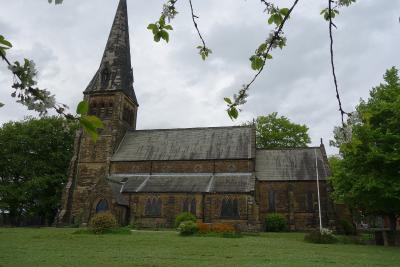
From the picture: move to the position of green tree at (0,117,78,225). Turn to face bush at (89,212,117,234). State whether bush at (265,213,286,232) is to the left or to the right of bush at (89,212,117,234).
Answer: left

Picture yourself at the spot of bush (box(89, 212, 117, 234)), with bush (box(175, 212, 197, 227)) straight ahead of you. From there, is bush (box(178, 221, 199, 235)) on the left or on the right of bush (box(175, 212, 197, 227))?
right

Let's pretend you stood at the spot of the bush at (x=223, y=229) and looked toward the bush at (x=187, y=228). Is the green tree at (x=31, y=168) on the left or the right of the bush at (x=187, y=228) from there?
right
